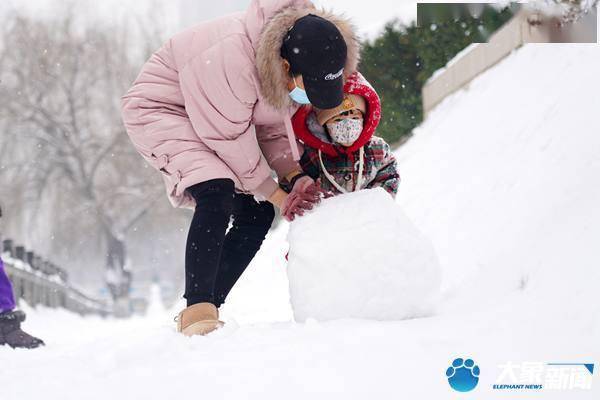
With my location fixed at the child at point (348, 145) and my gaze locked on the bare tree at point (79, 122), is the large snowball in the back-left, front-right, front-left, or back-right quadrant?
back-left
